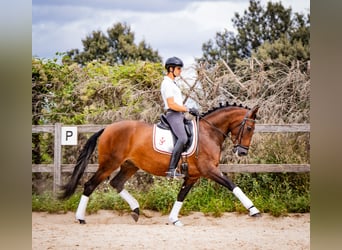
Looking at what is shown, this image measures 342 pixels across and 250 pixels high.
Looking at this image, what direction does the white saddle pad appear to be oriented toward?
to the viewer's right

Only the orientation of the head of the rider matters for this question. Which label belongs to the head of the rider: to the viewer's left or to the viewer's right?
to the viewer's right

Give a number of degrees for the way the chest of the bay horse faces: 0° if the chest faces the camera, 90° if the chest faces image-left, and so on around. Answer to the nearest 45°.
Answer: approximately 270°

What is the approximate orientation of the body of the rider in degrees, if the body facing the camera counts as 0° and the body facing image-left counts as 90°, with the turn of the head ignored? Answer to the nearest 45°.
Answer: approximately 270°

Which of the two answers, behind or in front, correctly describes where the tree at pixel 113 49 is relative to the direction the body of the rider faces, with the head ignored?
behind

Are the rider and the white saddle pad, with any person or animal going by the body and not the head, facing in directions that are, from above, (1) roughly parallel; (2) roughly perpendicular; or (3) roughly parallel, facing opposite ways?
roughly parallel

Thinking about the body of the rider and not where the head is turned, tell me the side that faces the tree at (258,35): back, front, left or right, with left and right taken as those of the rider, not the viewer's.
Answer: left
